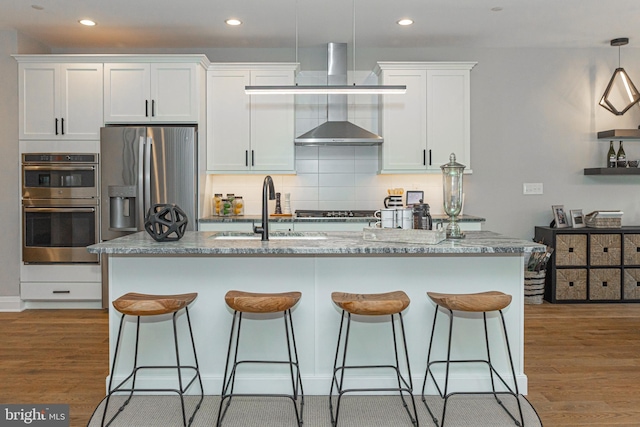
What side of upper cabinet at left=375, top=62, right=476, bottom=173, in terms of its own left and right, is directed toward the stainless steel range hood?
right

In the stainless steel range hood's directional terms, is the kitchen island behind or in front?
in front

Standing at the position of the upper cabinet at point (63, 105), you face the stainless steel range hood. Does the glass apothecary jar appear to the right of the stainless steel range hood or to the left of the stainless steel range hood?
right

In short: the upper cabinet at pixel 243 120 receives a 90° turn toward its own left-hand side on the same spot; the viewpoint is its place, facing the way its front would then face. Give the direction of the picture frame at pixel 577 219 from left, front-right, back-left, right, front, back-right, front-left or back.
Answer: front

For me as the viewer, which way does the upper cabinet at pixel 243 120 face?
facing the viewer

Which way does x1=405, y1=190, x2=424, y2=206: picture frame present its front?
toward the camera

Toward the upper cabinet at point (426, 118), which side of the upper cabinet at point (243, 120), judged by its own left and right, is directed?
left

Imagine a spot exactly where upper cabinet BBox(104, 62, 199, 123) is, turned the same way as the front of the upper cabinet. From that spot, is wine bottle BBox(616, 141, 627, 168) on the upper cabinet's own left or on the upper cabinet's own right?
on the upper cabinet's own left

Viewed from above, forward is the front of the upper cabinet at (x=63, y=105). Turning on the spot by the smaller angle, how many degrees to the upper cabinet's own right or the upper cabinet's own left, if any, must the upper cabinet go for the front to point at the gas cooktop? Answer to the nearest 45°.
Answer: approximately 90° to the upper cabinet's own left

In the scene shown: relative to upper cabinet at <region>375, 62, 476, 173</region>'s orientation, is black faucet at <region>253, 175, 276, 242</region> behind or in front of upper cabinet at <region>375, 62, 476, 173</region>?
in front

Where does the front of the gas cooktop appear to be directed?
toward the camera

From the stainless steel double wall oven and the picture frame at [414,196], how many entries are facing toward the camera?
2

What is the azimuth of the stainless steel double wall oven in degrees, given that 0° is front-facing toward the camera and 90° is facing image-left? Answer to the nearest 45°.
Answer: approximately 0°

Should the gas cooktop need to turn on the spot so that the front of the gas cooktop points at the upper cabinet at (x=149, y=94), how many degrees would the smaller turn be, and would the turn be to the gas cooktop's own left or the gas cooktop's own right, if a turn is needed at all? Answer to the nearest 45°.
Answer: approximately 90° to the gas cooktop's own right

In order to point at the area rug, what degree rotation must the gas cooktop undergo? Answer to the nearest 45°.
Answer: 0° — it already faces it

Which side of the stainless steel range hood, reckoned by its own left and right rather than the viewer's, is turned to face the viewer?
front

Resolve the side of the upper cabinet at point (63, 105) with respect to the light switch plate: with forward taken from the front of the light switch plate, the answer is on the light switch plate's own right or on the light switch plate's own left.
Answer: on the light switch plate's own right
